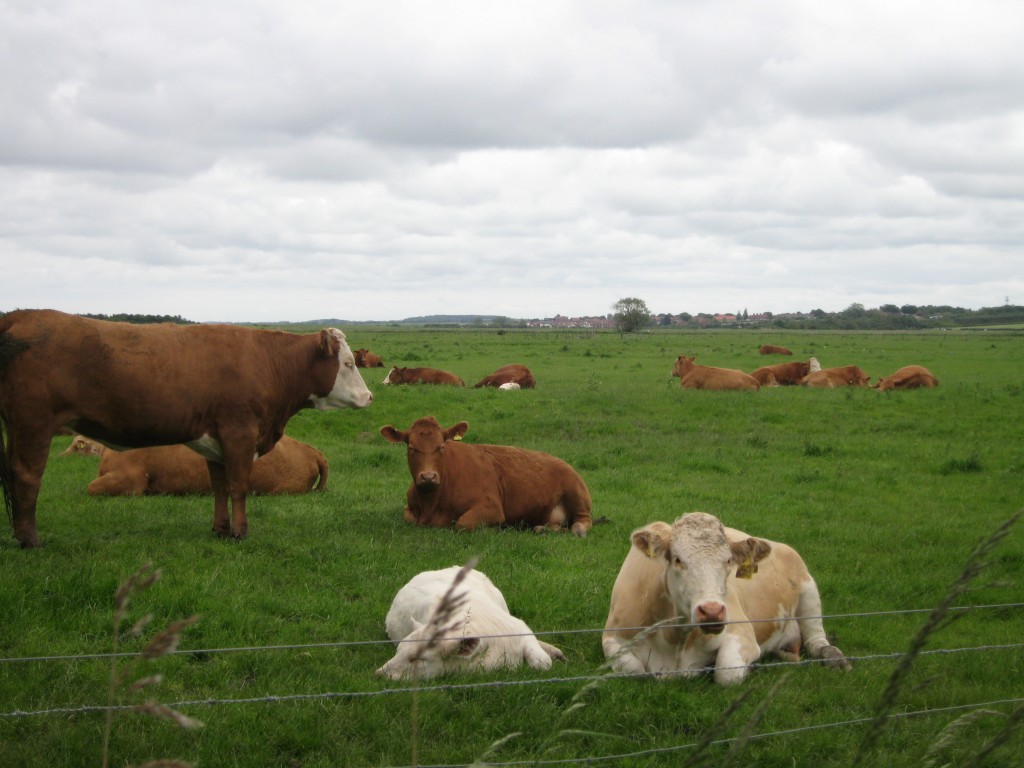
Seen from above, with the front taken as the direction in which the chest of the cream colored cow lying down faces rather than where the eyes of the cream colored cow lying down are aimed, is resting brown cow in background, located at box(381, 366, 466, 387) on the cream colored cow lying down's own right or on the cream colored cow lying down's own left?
on the cream colored cow lying down's own right

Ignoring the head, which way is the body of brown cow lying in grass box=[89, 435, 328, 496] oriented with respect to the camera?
to the viewer's left

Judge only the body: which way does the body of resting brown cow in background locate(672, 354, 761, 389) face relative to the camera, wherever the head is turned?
to the viewer's left

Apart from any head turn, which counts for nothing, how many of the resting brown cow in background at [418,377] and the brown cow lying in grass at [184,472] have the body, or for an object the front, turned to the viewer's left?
2

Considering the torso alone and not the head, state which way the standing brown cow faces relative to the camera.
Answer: to the viewer's right

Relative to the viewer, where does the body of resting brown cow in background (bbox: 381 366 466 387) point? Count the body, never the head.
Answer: to the viewer's left

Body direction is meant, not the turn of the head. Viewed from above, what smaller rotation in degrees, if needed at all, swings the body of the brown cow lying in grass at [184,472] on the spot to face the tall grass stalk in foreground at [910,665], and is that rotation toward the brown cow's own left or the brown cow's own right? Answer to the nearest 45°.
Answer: approximately 90° to the brown cow's own left

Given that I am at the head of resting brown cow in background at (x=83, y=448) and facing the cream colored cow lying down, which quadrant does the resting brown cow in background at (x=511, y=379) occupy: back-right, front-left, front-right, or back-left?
back-left

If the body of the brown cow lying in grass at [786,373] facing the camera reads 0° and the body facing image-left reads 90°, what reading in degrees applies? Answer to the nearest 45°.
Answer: approximately 270°
